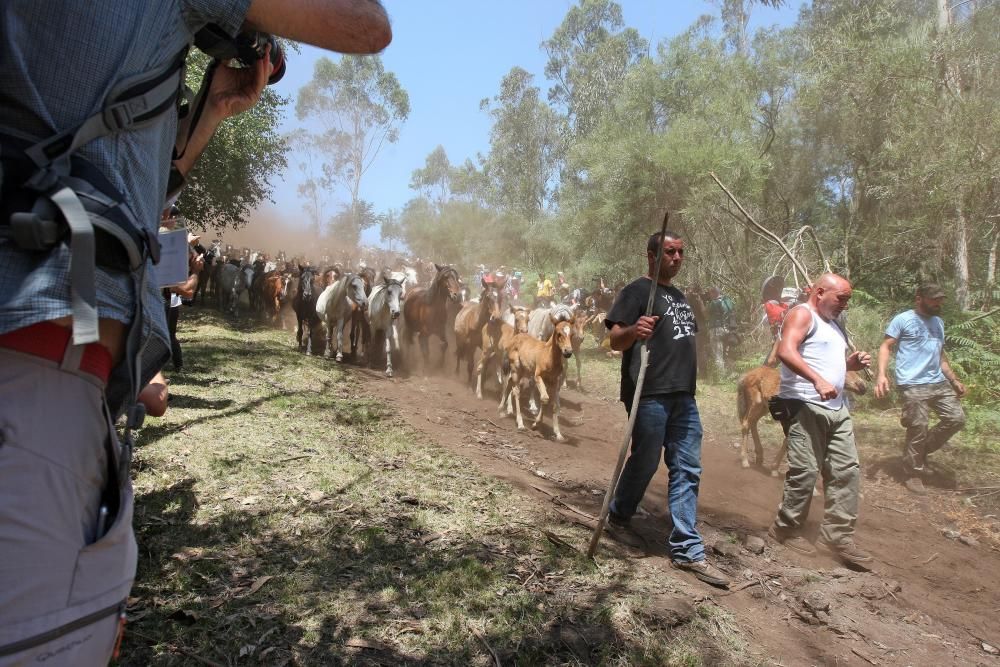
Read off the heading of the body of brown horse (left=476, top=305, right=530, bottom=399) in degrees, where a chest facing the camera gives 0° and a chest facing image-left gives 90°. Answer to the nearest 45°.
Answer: approximately 315°

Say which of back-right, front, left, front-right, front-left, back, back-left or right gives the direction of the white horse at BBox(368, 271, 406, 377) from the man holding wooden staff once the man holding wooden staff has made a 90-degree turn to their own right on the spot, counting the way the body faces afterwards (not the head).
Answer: right

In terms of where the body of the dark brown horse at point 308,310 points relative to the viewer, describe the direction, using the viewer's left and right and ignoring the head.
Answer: facing the viewer

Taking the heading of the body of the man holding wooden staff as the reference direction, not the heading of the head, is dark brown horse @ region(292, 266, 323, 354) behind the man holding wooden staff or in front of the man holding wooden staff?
behind

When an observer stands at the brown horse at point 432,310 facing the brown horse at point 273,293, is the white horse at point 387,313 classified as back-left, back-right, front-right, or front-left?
front-left

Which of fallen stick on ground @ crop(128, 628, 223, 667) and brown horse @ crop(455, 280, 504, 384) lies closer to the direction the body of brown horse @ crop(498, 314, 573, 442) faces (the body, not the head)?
the fallen stick on ground

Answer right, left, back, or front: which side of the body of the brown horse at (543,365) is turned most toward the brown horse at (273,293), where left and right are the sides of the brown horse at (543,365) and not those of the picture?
back

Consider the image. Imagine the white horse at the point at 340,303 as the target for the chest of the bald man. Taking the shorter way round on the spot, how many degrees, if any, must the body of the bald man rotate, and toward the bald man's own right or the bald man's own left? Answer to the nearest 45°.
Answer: approximately 180°

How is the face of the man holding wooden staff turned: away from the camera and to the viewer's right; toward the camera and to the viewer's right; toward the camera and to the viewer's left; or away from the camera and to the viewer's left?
toward the camera and to the viewer's right

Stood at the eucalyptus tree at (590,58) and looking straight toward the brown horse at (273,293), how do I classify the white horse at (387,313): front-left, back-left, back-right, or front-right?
front-left

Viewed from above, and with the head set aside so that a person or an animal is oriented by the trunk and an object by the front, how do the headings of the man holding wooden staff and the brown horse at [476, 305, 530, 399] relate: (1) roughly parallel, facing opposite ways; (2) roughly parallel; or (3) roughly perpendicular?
roughly parallel

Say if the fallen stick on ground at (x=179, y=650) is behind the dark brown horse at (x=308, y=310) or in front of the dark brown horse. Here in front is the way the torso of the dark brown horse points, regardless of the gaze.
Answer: in front
